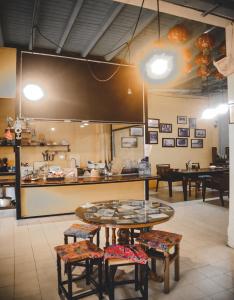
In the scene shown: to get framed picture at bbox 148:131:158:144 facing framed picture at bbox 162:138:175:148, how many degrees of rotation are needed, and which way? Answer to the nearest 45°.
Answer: approximately 135° to its left

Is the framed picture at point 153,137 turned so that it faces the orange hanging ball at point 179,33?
yes

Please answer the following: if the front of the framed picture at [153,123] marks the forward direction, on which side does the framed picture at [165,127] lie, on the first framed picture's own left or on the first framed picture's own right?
on the first framed picture's own left

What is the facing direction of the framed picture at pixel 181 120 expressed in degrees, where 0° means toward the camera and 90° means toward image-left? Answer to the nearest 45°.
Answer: approximately 0°

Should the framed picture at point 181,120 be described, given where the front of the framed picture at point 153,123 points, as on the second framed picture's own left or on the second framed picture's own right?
on the second framed picture's own left

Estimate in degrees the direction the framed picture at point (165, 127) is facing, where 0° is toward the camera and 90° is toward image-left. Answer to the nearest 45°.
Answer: approximately 0°
